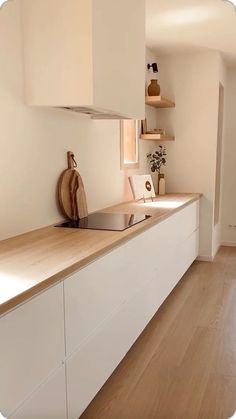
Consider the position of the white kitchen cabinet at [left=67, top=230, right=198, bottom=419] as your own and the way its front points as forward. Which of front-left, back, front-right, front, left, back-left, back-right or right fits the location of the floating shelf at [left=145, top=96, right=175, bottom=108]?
back-left

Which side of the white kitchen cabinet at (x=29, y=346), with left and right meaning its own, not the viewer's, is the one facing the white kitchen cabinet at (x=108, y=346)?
left

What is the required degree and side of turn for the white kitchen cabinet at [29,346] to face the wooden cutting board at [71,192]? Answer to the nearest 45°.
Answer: approximately 135° to its left

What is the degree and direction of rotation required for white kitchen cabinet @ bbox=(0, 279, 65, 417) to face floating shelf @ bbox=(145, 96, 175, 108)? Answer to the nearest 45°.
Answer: approximately 90° to its left

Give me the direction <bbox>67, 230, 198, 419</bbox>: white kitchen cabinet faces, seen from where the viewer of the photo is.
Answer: facing the viewer and to the right of the viewer

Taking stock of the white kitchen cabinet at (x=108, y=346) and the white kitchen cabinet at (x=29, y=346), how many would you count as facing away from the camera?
0
